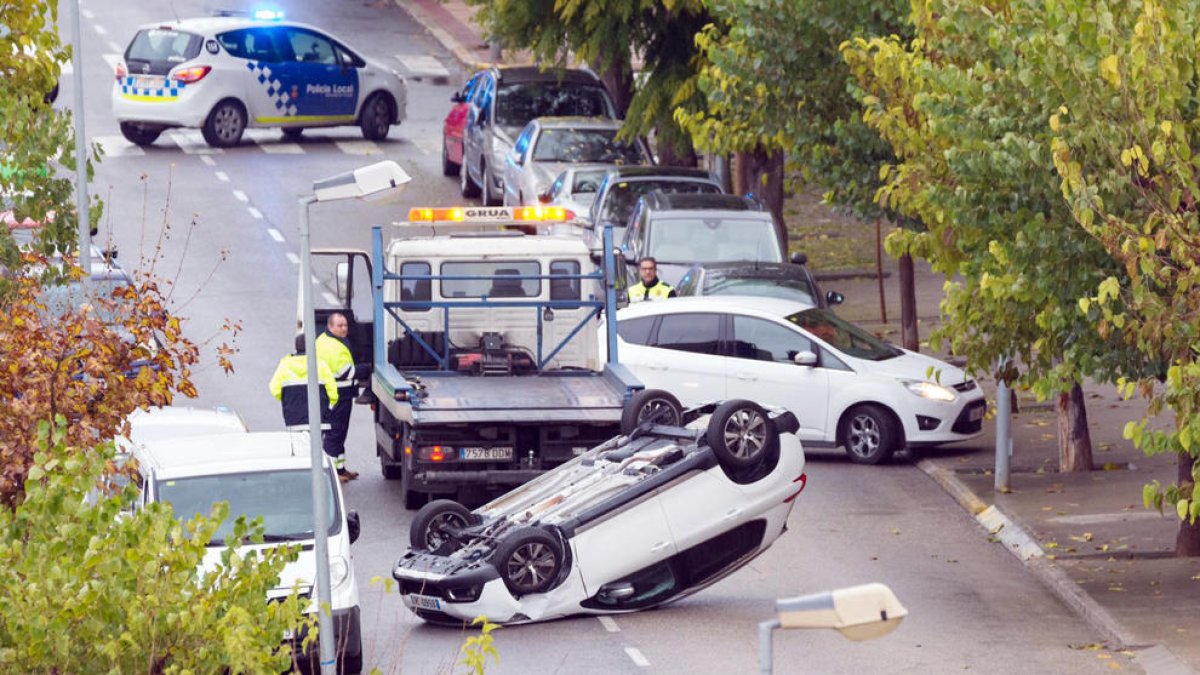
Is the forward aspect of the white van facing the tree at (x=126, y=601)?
yes

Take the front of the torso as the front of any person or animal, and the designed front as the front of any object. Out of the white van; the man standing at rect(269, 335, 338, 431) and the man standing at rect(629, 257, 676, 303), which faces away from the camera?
the man standing at rect(269, 335, 338, 431)

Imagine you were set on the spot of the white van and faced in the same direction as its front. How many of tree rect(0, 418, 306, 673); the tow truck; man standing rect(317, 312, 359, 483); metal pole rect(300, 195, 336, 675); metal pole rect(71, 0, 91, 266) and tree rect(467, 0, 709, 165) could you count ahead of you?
2

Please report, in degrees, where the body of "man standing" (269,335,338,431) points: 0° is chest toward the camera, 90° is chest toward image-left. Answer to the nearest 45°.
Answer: approximately 180°

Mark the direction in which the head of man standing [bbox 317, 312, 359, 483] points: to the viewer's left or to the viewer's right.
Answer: to the viewer's right

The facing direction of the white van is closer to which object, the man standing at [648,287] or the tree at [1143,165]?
the tree

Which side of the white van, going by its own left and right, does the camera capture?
front

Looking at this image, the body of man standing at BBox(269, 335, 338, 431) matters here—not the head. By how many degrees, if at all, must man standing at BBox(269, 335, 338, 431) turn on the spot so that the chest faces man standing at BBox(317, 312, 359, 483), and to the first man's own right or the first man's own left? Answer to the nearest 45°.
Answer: approximately 45° to the first man's own right

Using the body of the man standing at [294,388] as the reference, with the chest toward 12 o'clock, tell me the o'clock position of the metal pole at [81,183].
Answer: The metal pole is roughly at 10 o'clock from the man standing.

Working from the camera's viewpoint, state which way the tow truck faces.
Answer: facing away from the viewer

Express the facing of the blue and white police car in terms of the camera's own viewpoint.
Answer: facing away from the viewer and to the right of the viewer

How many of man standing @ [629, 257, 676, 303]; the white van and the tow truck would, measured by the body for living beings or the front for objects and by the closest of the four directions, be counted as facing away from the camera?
1
